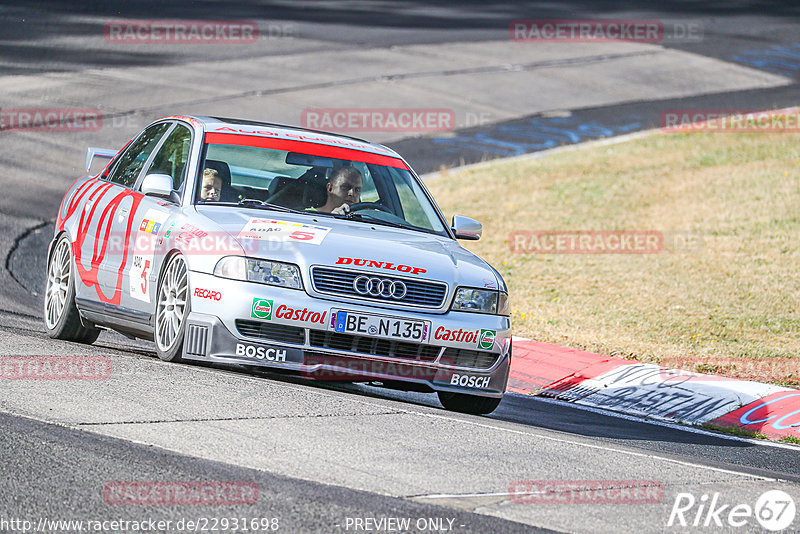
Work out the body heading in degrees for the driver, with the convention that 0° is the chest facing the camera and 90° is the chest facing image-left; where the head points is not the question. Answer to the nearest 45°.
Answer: approximately 315°

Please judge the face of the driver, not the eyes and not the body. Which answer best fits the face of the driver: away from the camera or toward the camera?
toward the camera
